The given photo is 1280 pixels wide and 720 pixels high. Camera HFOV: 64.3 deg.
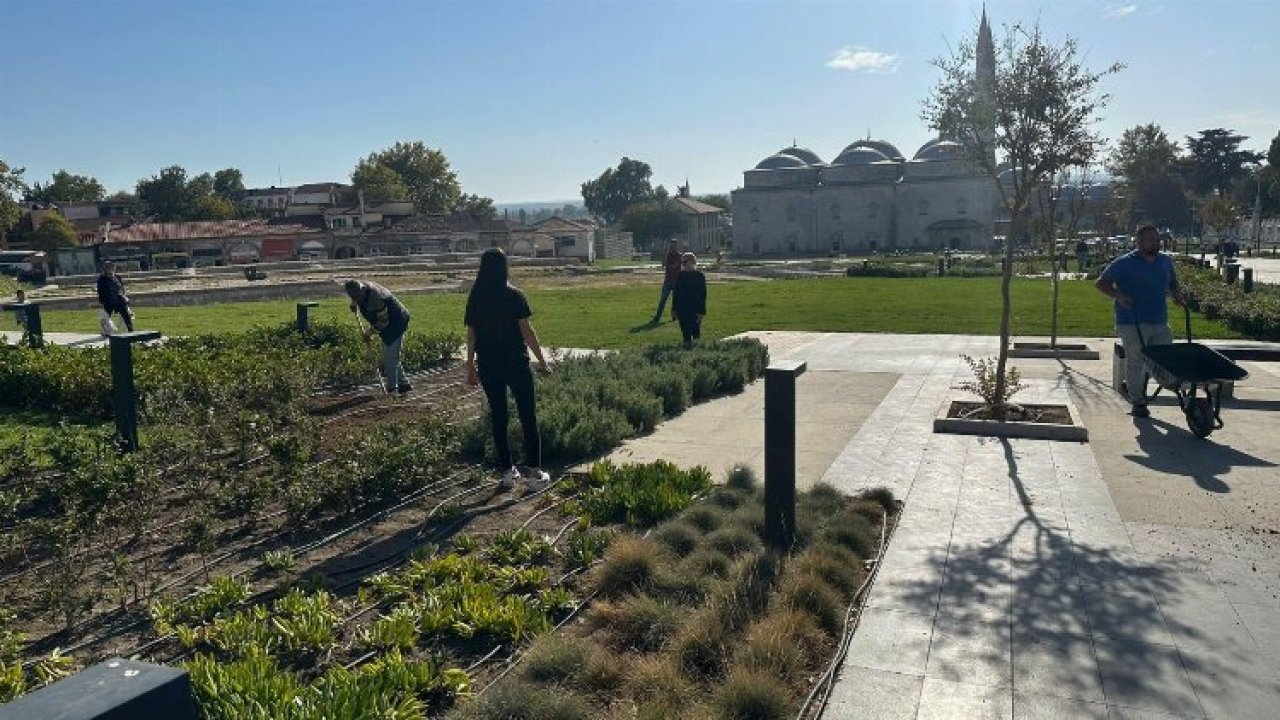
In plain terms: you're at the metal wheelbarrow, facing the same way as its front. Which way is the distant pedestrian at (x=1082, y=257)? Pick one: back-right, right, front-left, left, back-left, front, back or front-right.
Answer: back-left

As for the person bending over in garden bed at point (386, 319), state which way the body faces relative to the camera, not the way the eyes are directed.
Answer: to the viewer's left

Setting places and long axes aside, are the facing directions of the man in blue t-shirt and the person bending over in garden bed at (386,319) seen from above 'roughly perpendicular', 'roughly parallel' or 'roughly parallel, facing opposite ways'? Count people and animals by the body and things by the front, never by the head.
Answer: roughly perpendicular

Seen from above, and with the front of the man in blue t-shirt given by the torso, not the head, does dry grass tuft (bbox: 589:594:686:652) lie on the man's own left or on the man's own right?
on the man's own right

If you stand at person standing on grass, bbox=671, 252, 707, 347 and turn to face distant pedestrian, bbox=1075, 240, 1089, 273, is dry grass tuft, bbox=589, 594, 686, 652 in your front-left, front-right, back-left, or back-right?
back-right

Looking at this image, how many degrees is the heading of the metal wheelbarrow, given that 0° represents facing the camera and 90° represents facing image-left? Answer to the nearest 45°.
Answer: approximately 315°

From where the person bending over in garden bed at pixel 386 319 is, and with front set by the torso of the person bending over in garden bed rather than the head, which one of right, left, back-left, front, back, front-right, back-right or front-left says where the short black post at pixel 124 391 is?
front-left

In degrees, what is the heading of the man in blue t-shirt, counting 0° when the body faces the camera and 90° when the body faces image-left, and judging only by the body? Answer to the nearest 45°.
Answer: approximately 315°

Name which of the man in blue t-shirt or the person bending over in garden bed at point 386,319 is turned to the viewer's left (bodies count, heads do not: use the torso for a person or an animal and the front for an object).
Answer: the person bending over in garden bed

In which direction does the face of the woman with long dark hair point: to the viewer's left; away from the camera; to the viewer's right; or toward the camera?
away from the camera

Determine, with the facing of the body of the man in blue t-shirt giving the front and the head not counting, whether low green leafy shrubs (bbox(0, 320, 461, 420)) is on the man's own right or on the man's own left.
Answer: on the man's own right
